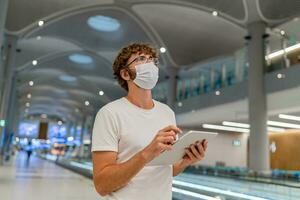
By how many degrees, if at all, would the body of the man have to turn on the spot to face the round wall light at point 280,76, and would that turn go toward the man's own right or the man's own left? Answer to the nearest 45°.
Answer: approximately 90° to the man's own left

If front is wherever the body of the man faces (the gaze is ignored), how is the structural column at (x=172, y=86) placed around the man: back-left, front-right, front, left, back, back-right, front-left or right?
back-left

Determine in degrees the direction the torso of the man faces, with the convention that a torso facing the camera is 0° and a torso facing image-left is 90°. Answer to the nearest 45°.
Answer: approximately 315°

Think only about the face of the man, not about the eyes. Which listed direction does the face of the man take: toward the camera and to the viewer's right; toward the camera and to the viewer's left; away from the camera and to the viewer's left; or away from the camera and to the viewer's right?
toward the camera and to the viewer's right

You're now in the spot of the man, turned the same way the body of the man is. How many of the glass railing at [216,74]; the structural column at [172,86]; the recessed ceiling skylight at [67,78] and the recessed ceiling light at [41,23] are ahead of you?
0

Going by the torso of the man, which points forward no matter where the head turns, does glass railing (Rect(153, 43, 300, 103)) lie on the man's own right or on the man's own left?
on the man's own left

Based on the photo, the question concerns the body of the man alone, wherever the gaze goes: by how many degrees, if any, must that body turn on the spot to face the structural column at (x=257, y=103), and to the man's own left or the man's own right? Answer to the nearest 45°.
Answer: approximately 135° to the man's own left

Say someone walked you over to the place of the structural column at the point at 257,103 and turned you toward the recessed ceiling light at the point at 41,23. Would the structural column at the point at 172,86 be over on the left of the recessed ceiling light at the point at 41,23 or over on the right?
right

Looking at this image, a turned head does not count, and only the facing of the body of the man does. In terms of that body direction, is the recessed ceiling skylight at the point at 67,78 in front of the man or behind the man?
behind

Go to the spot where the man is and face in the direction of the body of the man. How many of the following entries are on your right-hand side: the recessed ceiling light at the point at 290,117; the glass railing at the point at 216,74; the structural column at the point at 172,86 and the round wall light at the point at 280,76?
0

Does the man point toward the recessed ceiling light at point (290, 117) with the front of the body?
no

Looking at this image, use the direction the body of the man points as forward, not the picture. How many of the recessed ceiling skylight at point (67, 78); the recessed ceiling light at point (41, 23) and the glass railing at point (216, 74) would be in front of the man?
0
